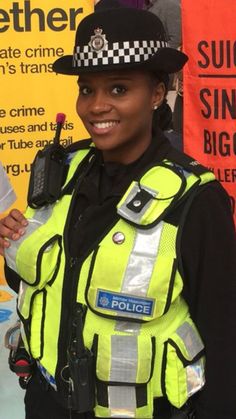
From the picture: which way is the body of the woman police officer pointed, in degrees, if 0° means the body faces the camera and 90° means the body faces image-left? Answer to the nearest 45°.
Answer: approximately 45°
